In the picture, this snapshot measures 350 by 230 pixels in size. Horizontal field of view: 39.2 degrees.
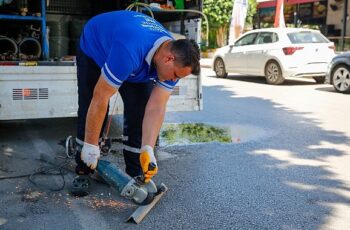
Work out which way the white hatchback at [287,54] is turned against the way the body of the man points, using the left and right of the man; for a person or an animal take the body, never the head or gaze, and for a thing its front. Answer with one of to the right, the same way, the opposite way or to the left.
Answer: the opposite way

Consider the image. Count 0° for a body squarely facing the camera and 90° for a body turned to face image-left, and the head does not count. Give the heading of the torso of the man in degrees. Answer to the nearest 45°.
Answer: approximately 315°

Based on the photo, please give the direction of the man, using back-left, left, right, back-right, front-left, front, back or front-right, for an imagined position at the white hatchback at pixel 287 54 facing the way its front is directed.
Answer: back-left

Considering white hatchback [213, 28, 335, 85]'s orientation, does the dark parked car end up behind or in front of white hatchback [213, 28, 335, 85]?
behind

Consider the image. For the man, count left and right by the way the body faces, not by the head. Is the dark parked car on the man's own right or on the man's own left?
on the man's own left

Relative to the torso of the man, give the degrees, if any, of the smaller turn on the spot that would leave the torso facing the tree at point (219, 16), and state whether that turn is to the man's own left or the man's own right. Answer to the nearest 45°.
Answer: approximately 135° to the man's own left

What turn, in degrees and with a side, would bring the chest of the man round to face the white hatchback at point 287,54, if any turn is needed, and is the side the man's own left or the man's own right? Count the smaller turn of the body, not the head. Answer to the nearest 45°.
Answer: approximately 90° to the man's own left

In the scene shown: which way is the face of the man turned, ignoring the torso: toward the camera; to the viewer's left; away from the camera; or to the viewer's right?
to the viewer's right

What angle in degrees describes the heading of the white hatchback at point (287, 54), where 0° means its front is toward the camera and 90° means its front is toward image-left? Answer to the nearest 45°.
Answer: approximately 135°
